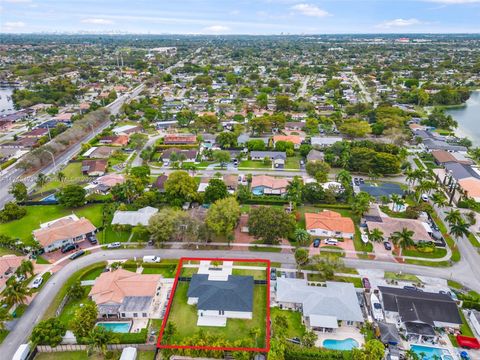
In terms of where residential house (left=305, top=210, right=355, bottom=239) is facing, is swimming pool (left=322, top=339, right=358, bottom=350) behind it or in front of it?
in front

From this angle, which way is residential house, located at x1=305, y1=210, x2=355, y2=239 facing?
toward the camera

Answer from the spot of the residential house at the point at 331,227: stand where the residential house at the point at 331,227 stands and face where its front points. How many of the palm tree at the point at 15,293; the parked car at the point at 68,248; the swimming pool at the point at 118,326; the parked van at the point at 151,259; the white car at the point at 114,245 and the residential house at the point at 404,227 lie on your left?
1

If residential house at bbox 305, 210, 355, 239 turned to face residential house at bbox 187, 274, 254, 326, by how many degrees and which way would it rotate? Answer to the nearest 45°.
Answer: approximately 45° to its right

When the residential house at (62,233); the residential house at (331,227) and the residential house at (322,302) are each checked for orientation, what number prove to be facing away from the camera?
1

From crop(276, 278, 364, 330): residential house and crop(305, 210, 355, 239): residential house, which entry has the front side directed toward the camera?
crop(305, 210, 355, 239): residential house

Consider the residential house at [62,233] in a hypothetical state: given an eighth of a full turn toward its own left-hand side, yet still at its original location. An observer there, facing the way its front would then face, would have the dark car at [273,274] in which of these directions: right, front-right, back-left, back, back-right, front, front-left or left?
front-right

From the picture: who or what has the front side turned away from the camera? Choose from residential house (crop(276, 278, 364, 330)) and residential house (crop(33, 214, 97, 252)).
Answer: residential house (crop(276, 278, 364, 330))

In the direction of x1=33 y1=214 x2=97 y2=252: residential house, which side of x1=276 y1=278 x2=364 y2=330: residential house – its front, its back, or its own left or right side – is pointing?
left

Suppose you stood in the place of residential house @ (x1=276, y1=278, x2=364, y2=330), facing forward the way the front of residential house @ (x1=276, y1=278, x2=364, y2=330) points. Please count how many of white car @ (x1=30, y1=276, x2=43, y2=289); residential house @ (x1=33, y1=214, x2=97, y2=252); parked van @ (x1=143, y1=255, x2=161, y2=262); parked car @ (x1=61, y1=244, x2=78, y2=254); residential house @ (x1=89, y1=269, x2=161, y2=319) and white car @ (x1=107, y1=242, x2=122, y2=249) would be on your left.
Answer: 6

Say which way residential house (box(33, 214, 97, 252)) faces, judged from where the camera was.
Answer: facing the viewer and to the right of the viewer

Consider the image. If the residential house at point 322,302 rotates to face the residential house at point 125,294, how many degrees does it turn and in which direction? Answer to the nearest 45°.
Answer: approximately 90° to its left

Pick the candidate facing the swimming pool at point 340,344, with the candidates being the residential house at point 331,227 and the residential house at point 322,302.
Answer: the residential house at point 331,227

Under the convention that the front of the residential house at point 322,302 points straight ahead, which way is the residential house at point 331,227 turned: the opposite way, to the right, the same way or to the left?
the opposite way

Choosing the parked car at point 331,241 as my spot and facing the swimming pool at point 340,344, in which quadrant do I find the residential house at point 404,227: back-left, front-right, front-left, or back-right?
back-left

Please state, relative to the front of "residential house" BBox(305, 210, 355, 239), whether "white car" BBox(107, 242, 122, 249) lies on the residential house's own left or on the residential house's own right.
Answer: on the residential house's own right

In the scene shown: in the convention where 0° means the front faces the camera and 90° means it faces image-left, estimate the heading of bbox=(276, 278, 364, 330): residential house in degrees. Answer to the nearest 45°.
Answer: approximately 180°
